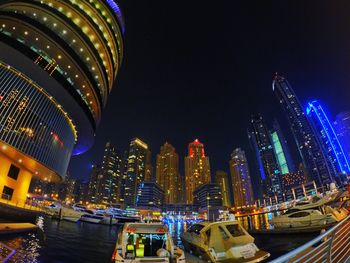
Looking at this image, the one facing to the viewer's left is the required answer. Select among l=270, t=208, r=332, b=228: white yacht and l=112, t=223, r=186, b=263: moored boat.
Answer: the white yacht

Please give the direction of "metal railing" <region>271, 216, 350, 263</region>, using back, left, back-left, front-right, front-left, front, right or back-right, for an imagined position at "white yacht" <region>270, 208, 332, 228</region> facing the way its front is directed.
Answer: left

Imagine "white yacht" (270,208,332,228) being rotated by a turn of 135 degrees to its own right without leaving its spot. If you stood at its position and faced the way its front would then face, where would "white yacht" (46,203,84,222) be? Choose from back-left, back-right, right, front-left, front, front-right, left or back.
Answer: back-left

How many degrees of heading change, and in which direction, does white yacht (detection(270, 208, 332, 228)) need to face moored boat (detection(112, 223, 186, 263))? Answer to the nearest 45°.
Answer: approximately 90° to its left

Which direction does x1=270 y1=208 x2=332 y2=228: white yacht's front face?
to the viewer's left

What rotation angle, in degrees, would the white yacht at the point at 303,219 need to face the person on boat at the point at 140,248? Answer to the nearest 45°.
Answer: approximately 90° to its left
